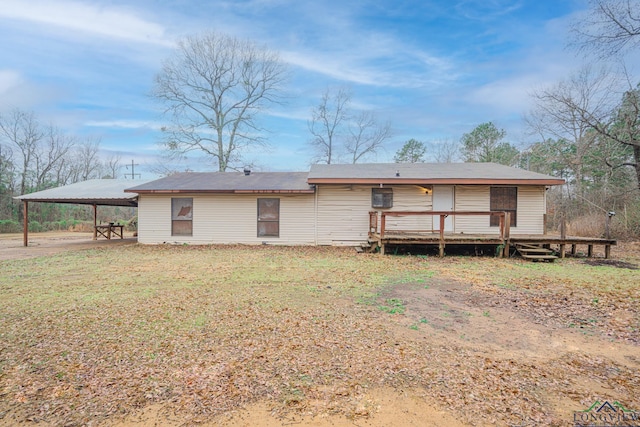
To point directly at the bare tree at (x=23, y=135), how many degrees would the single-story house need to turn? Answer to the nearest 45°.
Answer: approximately 135° to its right

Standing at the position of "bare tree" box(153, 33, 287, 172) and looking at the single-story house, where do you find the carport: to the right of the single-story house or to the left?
right

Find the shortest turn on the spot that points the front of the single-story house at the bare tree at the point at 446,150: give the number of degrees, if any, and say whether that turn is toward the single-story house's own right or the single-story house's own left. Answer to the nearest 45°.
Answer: approximately 135° to the single-story house's own left

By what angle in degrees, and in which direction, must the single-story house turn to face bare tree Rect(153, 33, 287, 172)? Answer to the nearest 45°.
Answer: approximately 135° to its right

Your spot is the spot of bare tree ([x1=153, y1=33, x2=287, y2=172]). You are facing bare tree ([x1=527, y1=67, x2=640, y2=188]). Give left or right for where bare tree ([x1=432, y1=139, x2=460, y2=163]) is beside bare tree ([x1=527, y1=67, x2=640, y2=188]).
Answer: left

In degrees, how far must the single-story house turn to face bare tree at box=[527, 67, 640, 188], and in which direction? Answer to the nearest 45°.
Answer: approximately 90° to its left

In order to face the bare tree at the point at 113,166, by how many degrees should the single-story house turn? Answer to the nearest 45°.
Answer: approximately 135° to its right

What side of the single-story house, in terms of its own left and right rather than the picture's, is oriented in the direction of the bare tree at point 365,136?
back

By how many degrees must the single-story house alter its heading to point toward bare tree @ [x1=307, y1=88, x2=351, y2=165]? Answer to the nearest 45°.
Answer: approximately 180°

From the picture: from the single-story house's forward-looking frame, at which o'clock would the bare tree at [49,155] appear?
The bare tree is roughly at 4 o'clock from the single-story house.

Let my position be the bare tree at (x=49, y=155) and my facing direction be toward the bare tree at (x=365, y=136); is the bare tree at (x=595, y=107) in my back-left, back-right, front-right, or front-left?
front-right

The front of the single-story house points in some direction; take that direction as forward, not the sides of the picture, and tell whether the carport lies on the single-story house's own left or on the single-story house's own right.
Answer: on the single-story house's own right

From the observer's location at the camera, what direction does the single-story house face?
facing the viewer
